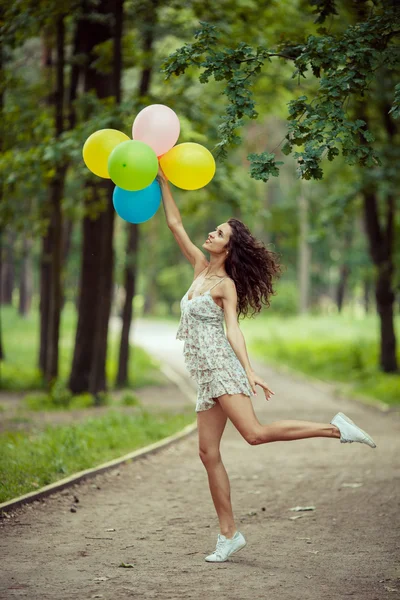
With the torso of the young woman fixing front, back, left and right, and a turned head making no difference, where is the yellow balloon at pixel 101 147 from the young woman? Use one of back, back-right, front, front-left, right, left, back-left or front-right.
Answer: front-right

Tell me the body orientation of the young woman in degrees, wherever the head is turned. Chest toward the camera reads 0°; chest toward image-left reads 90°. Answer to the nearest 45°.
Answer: approximately 90°
